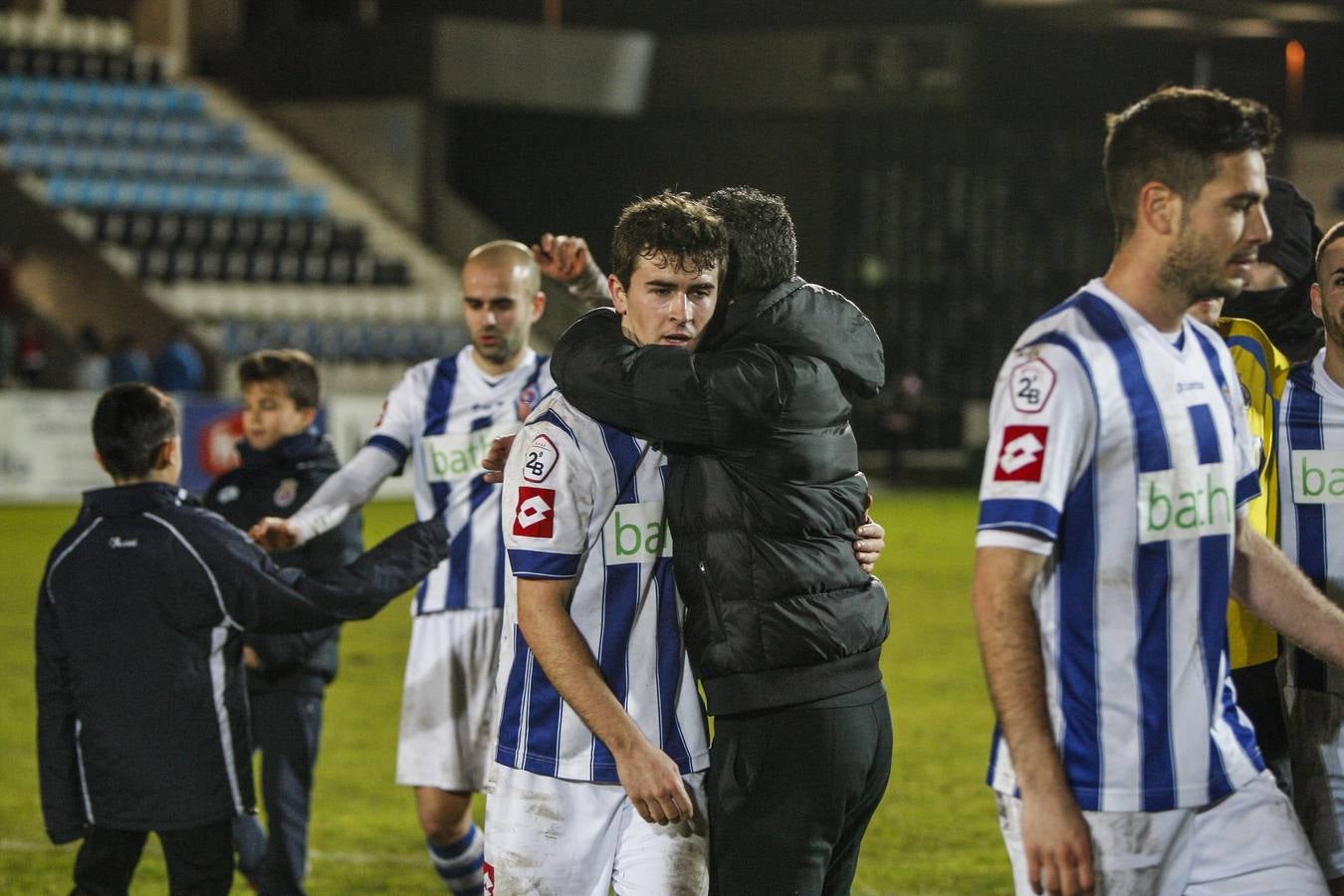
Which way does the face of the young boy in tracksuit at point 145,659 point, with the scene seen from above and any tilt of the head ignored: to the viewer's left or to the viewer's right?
to the viewer's right

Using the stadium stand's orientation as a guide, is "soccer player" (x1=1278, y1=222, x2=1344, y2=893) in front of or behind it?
in front

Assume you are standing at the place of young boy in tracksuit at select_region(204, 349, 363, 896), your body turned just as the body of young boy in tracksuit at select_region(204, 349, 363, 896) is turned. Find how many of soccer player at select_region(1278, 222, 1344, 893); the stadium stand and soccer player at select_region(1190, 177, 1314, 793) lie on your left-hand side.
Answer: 2

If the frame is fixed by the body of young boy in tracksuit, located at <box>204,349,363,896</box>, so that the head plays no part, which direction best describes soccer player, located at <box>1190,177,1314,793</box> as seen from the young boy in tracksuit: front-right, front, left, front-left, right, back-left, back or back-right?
left

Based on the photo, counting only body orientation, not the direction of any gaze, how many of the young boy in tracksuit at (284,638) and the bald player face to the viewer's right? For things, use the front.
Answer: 0

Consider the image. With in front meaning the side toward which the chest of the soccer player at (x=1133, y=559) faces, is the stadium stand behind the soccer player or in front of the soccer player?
behind

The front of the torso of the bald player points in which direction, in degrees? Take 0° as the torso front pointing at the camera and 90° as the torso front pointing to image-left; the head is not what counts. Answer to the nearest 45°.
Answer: approximately 0°

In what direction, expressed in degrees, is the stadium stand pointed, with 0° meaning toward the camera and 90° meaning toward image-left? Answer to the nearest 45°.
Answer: approximately 315°

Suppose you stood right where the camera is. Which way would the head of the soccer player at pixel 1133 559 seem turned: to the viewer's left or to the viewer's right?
to the viewer's right

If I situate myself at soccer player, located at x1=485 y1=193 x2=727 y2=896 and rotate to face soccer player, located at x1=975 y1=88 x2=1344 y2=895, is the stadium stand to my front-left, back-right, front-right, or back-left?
back-left
